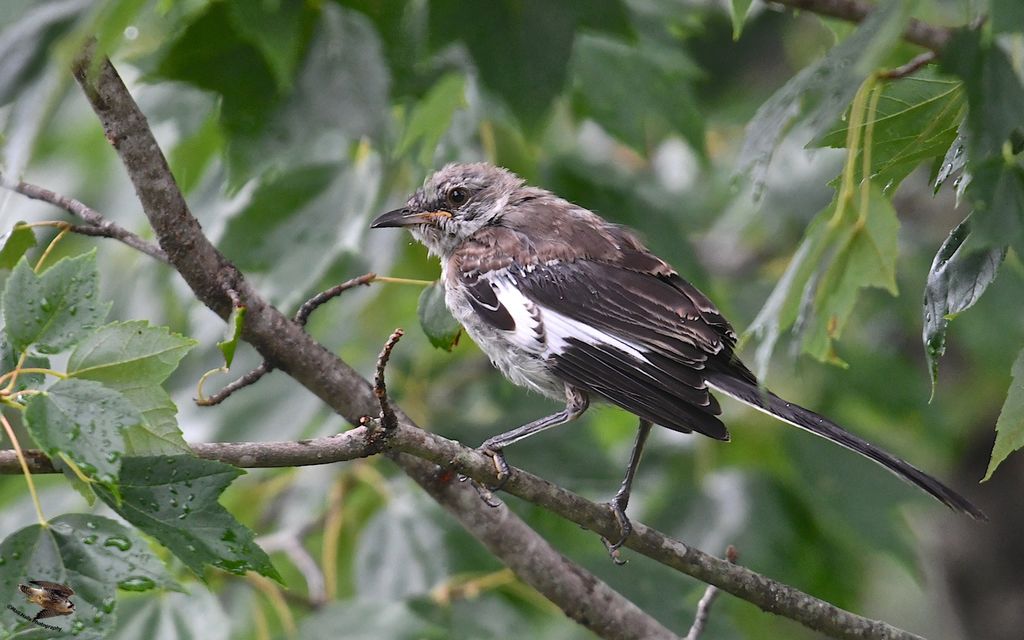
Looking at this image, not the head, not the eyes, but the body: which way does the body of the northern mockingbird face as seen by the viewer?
to the viewer's left

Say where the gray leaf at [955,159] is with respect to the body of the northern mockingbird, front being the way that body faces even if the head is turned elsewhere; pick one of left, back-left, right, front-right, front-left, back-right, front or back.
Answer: back-left

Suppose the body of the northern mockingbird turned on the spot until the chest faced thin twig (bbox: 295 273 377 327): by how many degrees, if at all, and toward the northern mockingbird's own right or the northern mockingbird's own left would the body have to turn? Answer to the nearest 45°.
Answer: approximately 45° to the northern mockingbird's own left

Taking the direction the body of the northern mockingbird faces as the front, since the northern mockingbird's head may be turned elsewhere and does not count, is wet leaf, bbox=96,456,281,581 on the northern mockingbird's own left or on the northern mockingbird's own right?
on the northern mockingbird's own left

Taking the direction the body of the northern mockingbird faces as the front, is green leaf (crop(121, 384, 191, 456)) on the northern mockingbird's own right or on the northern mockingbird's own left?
on the northern mockingbird's own left

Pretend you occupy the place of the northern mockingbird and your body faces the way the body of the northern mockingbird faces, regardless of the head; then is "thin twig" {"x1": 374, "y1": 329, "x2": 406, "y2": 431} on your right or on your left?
on your left
